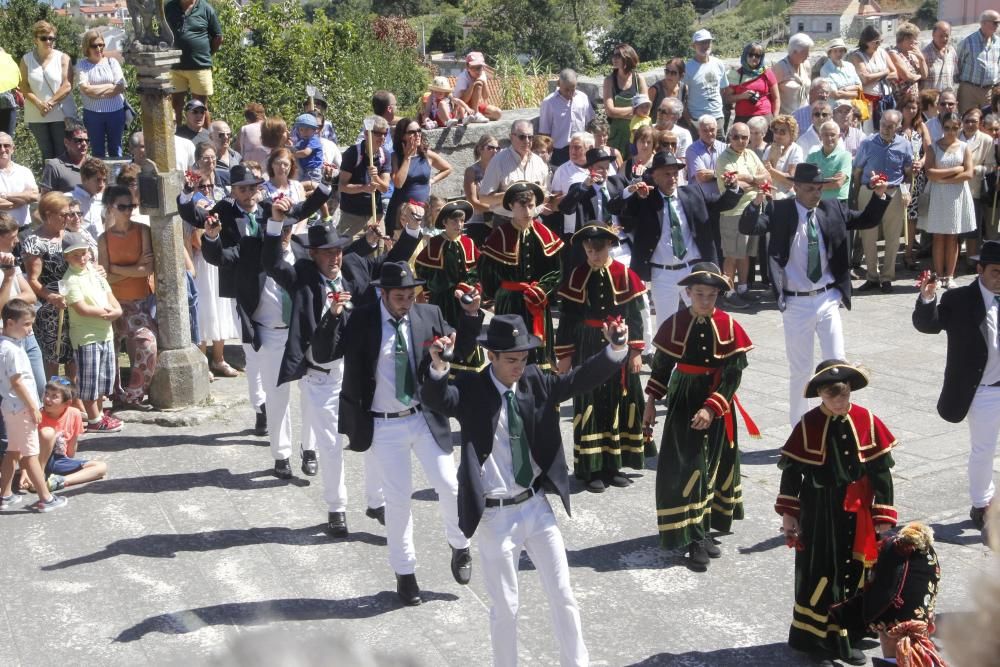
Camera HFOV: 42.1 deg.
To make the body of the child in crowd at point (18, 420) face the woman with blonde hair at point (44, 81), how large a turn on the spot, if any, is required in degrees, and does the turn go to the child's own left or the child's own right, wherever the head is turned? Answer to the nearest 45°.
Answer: approximately 90° to the child's own left

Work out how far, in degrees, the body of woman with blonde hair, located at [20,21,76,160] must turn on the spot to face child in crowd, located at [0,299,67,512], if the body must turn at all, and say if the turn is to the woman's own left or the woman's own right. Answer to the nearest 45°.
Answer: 0° — they already face them

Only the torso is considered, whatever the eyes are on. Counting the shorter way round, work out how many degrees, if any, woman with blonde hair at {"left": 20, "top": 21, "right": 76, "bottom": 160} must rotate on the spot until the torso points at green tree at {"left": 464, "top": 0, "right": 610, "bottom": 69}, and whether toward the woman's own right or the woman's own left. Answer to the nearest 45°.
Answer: approximately 135° to the woman's own left

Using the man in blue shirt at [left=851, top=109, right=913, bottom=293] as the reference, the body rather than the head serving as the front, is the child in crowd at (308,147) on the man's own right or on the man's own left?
on the man's own right

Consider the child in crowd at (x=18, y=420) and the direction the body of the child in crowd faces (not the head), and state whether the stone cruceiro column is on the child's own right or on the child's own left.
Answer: on the child's own left

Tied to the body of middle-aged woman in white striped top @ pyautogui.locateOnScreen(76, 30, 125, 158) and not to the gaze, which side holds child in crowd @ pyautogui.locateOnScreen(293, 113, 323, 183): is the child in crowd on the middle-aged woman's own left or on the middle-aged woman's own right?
on the middle-aged woman's own left

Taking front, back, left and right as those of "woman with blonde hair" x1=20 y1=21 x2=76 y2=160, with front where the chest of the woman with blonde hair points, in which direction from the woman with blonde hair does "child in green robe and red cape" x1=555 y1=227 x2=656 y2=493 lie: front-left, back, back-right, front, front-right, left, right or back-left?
front-left

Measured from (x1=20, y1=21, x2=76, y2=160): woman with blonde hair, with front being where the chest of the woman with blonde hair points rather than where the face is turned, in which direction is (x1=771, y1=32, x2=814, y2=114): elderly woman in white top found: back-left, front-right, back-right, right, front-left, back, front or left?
left

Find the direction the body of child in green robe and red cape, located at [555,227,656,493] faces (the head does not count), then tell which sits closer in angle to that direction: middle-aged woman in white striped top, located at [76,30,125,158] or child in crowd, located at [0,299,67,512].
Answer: the child in crowd

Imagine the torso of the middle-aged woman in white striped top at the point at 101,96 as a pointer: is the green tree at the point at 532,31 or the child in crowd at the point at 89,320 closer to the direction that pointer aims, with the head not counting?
the child in crowd

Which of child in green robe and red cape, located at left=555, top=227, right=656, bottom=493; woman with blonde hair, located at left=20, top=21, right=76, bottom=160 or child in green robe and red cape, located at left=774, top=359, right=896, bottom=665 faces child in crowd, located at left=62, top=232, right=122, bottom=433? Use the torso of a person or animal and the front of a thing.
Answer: the woman with blonde hair

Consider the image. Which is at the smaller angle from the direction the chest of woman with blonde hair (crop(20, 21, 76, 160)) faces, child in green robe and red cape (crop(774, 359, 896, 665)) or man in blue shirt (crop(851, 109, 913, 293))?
the child in green robe and red cape

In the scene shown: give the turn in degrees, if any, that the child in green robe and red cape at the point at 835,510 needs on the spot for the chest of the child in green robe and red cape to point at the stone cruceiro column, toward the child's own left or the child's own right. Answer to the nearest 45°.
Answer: approximately 135° to the child's own right

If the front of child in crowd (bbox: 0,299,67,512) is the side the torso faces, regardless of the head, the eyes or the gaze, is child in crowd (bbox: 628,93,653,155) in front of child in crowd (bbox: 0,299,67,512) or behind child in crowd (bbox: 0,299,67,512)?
in front
